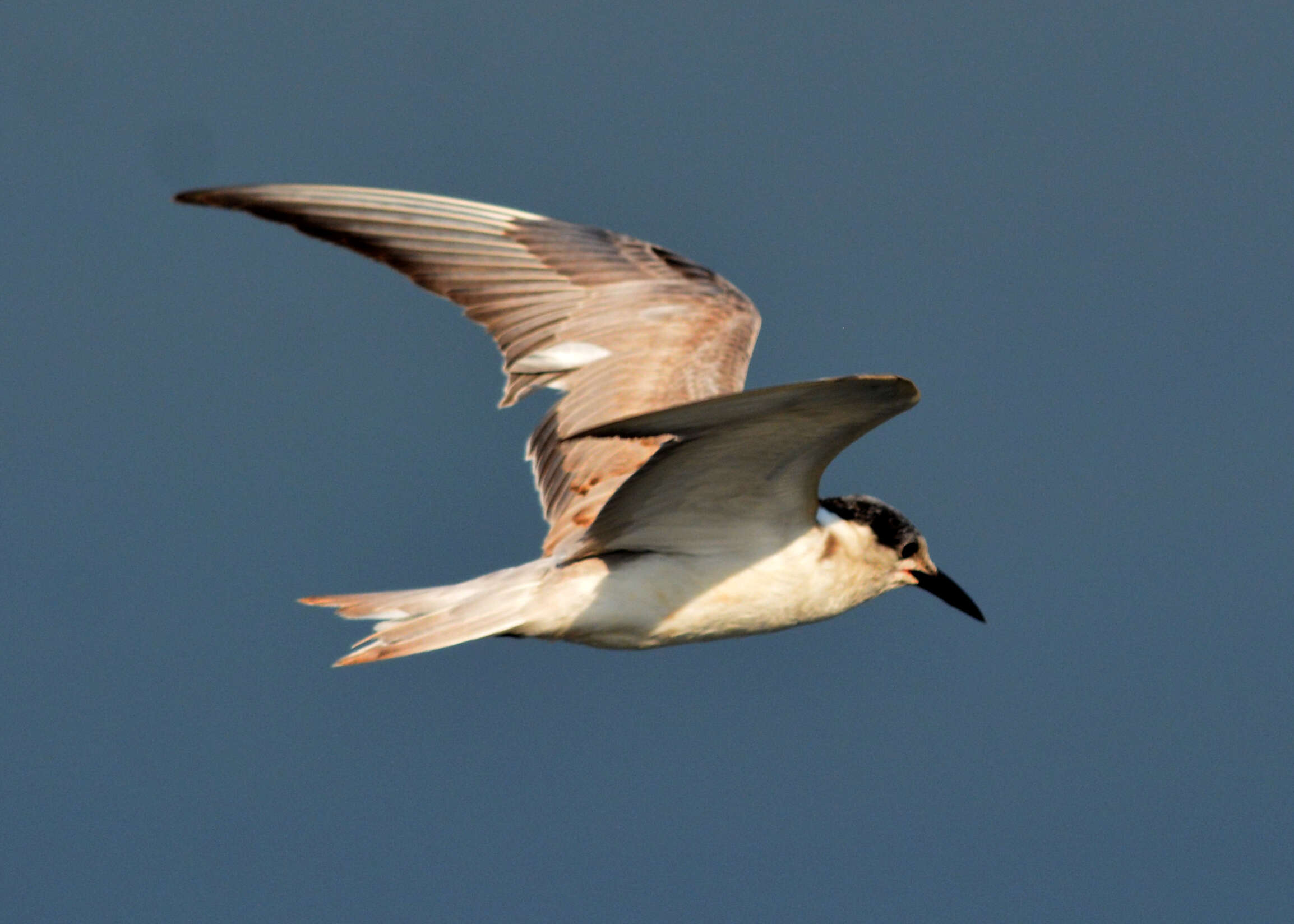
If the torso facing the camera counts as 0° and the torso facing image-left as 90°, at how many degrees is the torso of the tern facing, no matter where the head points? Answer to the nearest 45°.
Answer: approximately 270°
